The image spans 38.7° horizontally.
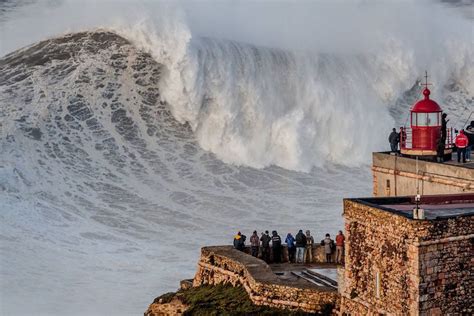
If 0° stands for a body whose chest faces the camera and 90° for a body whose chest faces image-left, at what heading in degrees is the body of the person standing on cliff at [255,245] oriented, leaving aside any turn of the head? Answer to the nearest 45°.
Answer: approximately 180°

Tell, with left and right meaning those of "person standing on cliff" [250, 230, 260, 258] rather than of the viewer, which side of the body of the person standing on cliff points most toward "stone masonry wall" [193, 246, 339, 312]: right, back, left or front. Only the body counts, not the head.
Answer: back

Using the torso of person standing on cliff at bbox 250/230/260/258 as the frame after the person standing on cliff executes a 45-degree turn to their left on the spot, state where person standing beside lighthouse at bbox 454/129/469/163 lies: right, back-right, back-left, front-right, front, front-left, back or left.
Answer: back-right

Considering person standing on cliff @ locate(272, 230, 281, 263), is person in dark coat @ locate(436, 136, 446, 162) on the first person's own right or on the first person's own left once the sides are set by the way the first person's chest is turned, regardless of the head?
on the first person's own right

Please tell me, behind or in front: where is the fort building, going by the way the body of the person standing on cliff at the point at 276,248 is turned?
behind

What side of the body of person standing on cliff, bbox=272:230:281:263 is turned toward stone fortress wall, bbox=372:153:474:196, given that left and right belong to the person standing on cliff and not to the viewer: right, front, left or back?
right

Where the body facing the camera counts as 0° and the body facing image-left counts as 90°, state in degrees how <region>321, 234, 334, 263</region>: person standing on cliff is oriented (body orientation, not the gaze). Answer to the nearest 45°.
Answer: approximately 180°

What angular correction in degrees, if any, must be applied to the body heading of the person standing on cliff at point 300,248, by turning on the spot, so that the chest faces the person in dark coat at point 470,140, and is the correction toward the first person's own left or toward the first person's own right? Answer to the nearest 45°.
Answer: approximately 90° to the first person's own right

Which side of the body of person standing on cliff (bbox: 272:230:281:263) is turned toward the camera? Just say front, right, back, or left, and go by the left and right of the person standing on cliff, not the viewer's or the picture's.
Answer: back

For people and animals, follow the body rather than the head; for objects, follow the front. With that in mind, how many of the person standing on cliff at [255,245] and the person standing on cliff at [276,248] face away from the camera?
2

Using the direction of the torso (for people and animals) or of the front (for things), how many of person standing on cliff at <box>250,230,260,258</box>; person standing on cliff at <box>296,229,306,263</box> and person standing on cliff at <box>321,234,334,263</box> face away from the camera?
3

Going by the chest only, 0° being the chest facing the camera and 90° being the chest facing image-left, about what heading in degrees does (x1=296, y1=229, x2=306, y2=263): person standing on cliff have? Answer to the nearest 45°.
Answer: approximately 180°
